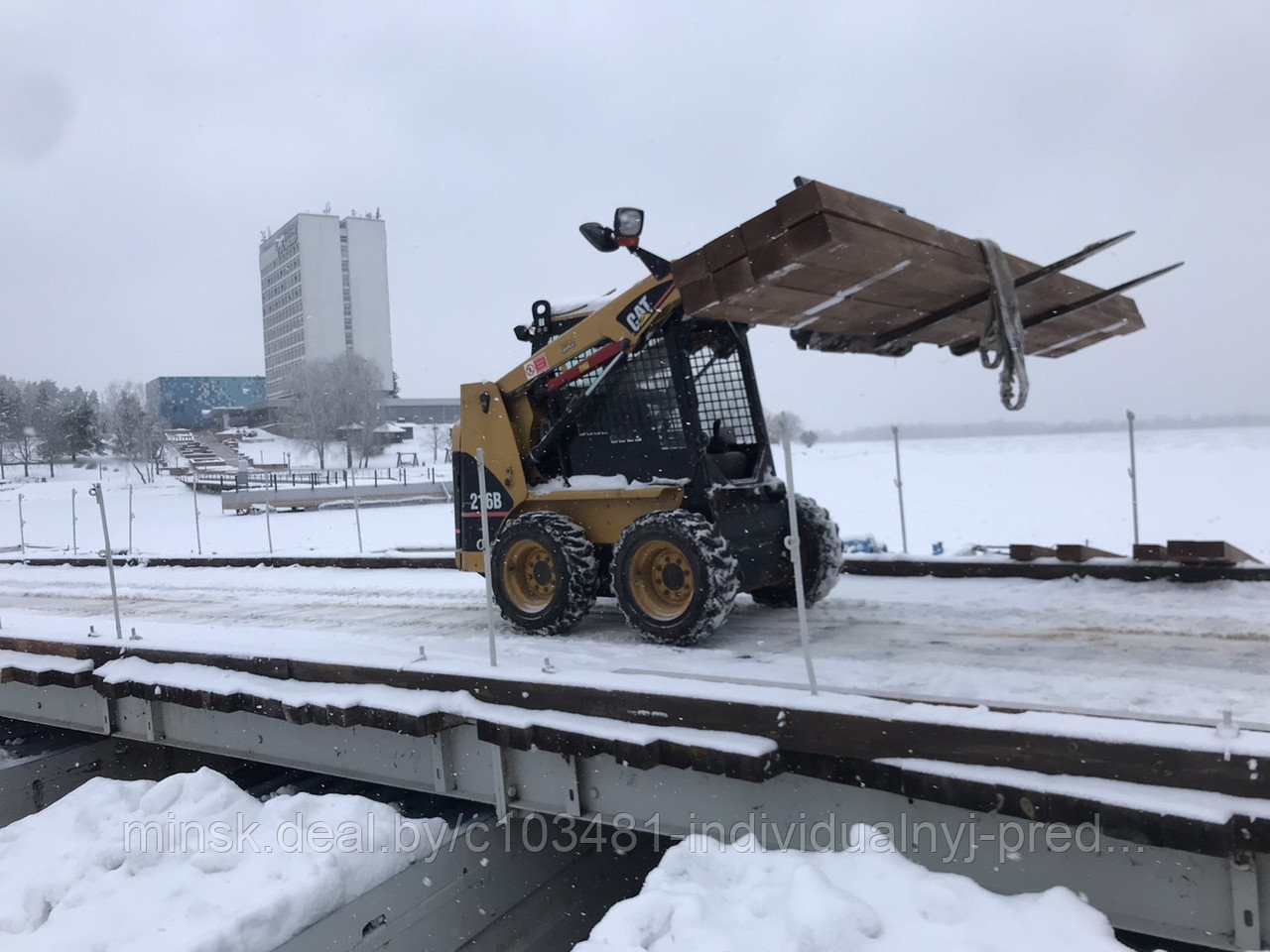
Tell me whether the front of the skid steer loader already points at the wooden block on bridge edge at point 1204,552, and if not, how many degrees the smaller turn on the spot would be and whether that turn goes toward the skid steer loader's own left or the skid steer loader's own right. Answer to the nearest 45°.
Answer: approximately 45° to the skid steer loader's own left

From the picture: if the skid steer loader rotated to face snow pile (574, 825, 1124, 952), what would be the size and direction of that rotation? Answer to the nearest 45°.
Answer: approximately 45° to its right

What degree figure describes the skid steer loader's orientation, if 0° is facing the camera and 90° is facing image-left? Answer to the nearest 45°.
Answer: approximately 315°
